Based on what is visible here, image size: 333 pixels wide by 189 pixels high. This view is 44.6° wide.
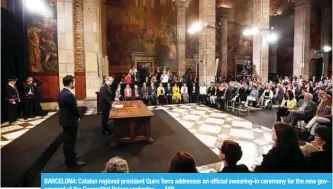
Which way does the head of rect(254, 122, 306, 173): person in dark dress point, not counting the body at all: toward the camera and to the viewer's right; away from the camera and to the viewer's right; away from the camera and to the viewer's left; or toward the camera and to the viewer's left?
away from the camera and to the viewer's left

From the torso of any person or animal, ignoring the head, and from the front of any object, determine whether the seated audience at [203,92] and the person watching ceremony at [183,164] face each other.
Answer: yes

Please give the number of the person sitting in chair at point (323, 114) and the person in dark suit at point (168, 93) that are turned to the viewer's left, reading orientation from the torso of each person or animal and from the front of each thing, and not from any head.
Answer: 1

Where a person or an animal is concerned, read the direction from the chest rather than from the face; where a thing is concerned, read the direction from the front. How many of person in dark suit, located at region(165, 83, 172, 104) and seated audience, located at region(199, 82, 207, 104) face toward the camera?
2

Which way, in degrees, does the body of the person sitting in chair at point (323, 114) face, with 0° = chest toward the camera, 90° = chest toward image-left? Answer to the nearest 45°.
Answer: approximately 90°

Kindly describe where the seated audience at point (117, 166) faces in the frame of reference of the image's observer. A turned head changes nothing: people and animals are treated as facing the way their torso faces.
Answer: facing away from the viewer

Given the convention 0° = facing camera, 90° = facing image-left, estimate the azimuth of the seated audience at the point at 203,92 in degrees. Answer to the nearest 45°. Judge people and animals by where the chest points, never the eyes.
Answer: approximately 0°

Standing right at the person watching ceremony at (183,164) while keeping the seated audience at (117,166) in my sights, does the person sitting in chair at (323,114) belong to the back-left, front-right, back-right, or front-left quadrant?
back-right

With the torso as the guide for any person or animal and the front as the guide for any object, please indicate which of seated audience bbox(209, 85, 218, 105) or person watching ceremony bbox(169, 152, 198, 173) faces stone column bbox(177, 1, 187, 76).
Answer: person watching ceremony bbox(169, 152, 198, 173)

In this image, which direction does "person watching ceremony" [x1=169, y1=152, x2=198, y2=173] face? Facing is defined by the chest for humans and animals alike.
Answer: away from the camera
